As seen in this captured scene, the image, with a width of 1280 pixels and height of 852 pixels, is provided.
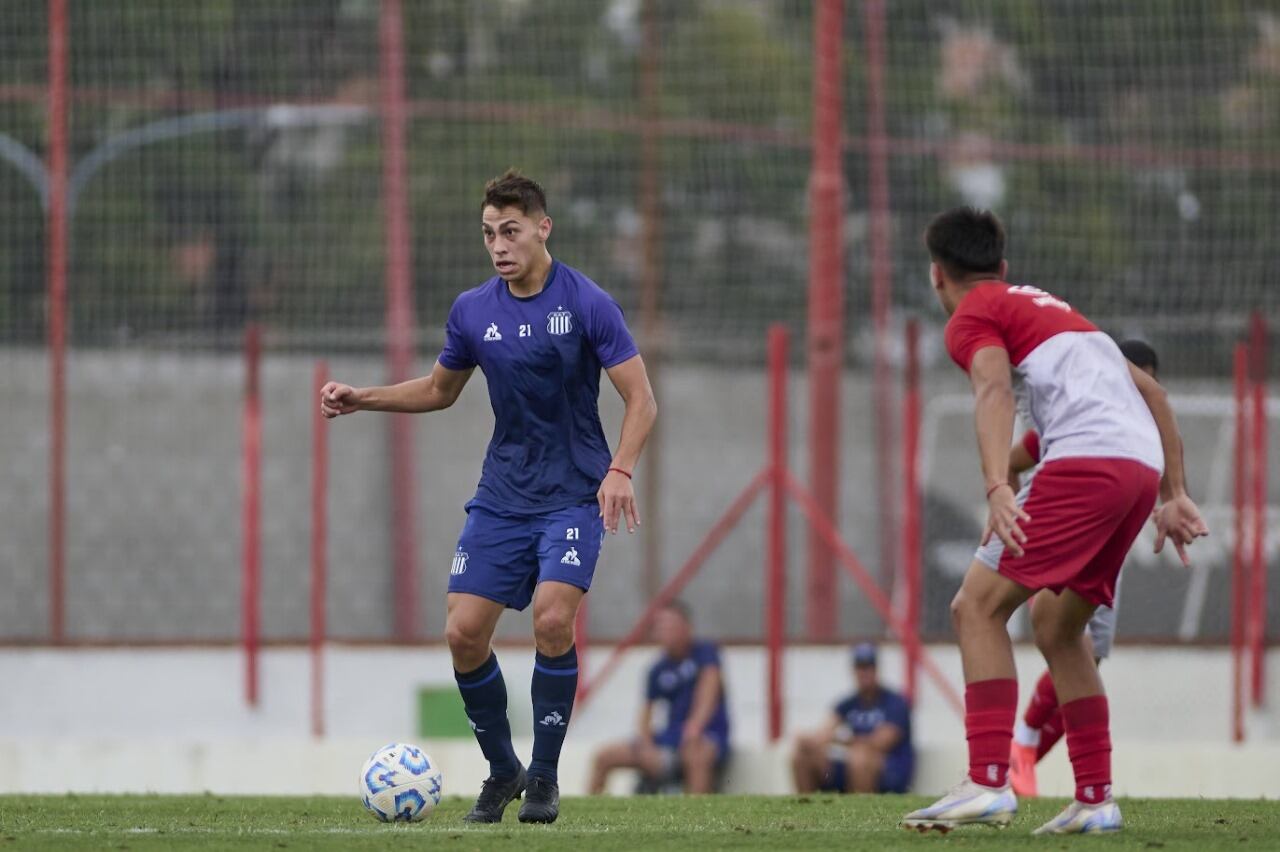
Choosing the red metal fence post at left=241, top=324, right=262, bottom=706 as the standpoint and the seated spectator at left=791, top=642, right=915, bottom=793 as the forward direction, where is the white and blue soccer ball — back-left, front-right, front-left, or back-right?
front-right

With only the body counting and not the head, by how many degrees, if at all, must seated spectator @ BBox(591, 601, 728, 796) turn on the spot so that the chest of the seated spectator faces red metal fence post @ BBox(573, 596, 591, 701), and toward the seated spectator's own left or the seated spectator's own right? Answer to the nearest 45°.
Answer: approximately 90° to the seated spectator's own right

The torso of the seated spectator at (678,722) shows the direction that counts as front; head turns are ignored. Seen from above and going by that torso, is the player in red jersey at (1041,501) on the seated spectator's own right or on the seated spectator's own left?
on the seated spectator's own left

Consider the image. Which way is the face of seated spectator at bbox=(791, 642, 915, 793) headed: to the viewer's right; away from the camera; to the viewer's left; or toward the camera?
toward the camera

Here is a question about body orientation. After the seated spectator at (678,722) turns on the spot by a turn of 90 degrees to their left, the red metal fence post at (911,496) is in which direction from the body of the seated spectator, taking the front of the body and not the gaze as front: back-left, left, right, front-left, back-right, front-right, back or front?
front-left

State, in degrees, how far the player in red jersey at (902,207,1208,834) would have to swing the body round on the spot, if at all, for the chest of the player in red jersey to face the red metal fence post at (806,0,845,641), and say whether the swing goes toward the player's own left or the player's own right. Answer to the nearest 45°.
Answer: approximately 45° to the player's own right

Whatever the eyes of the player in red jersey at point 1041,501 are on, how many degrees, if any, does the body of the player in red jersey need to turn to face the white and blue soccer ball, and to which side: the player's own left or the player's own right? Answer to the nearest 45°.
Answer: approximately 45° to the player's own left

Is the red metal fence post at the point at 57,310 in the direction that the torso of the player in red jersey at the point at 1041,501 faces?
yes

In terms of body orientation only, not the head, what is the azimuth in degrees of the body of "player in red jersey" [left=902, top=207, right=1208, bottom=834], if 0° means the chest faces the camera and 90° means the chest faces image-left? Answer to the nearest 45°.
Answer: approximately 135°

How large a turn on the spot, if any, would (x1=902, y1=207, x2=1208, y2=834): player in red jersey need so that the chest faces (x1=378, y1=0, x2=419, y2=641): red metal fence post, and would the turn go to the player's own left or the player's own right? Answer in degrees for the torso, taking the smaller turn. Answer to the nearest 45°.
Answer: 0° — they already face it

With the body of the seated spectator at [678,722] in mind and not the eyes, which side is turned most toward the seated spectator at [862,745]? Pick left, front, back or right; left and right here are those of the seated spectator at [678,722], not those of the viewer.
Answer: left

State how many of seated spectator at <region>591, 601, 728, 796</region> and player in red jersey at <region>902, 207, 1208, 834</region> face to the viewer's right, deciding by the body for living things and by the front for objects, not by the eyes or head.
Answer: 0

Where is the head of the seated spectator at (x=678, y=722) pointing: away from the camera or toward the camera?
toward the camera

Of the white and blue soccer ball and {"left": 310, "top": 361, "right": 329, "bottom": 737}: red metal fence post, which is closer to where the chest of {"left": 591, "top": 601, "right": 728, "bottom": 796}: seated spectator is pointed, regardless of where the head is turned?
the white and blue soccer ball

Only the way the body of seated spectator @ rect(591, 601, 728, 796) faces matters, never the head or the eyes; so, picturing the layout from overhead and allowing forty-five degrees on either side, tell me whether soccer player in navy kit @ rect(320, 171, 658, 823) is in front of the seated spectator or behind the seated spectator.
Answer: in front

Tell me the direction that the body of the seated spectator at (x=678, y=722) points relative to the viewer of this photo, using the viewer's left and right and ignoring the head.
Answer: facing the viewer and to the left of the viewer

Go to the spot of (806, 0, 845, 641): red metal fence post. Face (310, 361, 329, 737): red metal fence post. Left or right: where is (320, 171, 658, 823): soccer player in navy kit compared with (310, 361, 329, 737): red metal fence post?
left

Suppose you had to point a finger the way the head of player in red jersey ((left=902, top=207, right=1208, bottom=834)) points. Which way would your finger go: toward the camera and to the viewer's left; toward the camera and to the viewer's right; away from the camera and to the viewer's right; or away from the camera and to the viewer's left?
away from the camera and to the viewer's left
